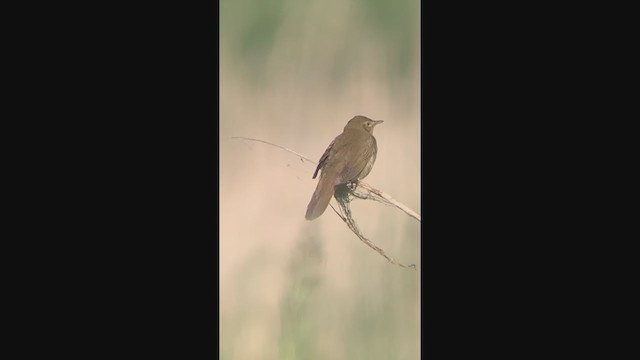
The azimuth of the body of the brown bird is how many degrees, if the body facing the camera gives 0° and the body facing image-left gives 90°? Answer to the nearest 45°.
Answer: approximately 225°
